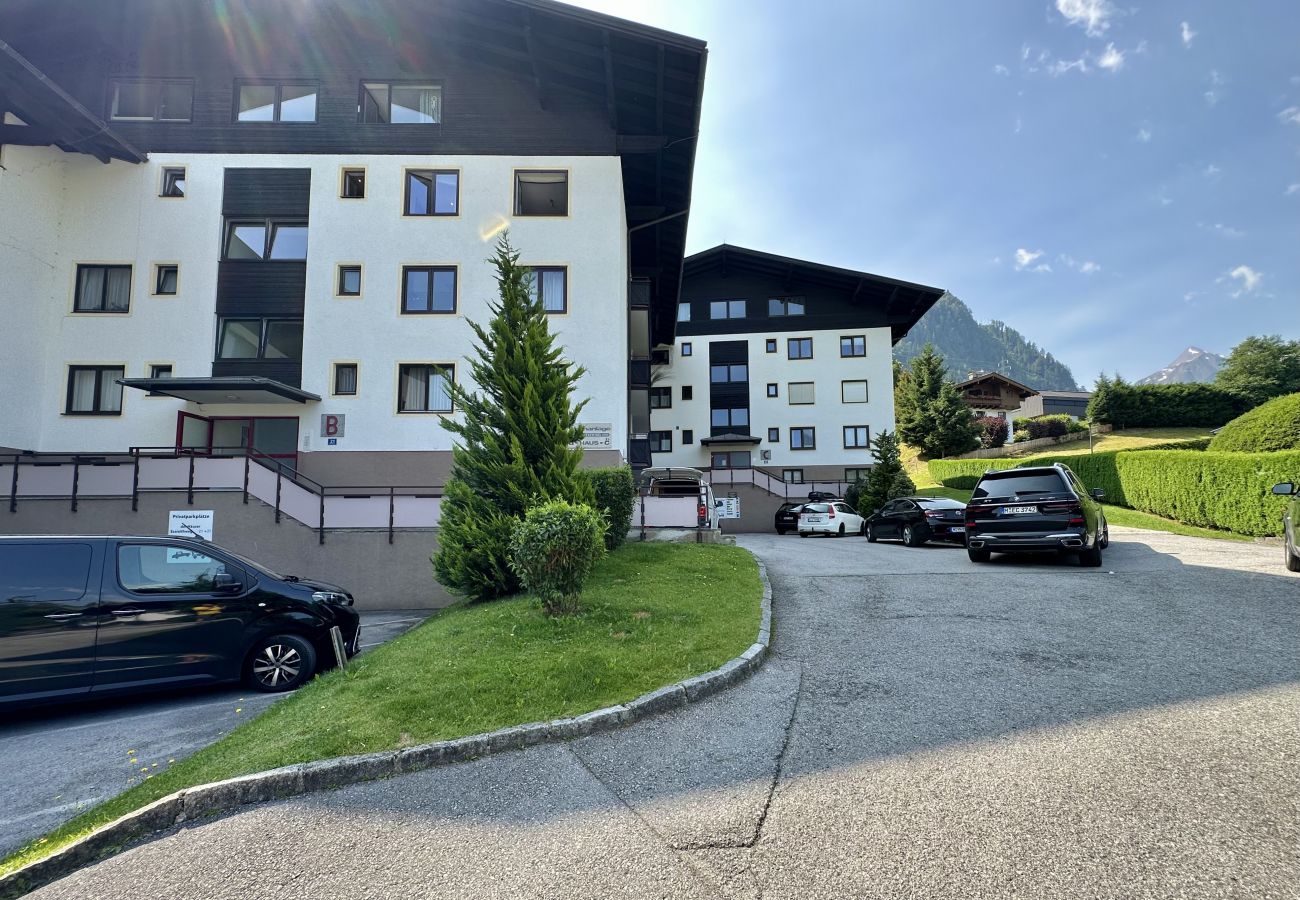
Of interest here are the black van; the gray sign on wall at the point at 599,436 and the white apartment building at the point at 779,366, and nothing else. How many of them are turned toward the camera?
2

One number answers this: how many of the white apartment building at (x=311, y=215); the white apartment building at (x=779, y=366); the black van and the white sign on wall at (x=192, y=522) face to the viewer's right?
1

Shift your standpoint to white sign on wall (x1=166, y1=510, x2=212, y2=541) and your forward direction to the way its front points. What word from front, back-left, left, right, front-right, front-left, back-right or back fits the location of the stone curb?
front

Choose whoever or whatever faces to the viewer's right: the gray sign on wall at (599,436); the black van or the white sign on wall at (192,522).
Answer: the black van

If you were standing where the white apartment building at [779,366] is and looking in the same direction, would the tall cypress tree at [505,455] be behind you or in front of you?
in front

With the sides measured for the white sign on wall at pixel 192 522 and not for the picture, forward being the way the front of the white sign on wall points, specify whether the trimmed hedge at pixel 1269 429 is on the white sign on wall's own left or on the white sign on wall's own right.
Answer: on the white sign on wall's own left

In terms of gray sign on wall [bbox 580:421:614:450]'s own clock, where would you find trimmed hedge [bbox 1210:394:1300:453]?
The trimmed hedge is roughly at 9 o'clock from the gray sign on wall.

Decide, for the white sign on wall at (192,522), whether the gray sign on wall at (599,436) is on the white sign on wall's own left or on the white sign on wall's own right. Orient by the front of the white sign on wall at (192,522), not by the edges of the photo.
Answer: on the white sign on wall's own left

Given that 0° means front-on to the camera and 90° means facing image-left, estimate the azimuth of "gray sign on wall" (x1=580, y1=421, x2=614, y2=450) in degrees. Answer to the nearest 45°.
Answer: approximately 0°

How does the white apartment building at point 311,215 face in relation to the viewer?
toward the camera

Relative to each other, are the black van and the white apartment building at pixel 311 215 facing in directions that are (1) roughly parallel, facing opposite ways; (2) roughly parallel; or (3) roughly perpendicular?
roughly perpendicular

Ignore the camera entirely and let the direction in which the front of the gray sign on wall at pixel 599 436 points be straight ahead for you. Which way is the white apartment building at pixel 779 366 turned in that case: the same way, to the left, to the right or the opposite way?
the same way

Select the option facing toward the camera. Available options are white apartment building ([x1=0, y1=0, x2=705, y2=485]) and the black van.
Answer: the white apartment building

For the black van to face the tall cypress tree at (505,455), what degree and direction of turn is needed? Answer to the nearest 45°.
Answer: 0° — it already faces it

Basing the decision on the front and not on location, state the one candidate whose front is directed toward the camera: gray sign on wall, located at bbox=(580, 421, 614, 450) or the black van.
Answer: the gray sign on wall

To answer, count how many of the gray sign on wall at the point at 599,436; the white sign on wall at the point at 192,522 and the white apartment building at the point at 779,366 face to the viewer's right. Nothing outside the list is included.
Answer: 0

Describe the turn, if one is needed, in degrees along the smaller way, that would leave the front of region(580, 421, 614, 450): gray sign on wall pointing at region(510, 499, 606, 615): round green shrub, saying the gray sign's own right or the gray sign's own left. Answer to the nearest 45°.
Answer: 0° — it already faces it

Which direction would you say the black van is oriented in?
to the viewer's right

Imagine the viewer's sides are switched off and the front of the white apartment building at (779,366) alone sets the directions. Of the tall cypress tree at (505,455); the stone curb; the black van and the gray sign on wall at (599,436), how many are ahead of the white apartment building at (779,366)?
4

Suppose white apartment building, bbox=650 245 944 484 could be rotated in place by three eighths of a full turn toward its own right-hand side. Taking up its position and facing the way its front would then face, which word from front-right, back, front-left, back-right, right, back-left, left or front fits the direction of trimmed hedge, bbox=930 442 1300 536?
back
